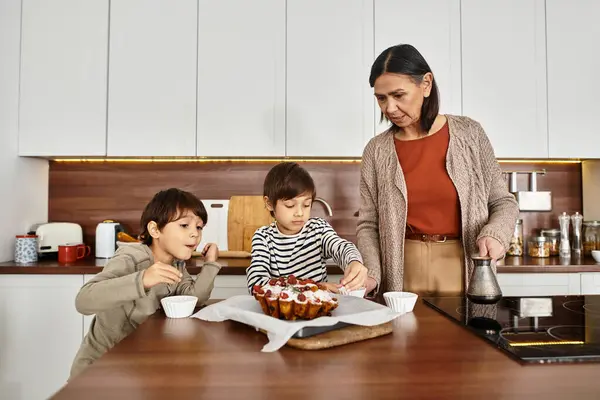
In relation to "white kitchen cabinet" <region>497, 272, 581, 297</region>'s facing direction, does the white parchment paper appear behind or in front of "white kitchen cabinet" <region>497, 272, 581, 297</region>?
in front

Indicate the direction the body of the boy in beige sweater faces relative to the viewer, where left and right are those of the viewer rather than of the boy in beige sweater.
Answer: facing the viewer and to the right of the viewer

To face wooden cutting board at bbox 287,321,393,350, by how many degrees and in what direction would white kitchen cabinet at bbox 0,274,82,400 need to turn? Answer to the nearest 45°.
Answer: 0° — it already faces it

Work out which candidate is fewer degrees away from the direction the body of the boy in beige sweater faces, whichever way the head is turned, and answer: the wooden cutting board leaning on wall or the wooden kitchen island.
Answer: the wooden kitchen island

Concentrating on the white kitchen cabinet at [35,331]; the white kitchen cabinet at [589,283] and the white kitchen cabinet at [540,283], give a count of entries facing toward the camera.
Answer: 3

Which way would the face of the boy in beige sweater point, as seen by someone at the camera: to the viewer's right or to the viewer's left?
to the viewer's right

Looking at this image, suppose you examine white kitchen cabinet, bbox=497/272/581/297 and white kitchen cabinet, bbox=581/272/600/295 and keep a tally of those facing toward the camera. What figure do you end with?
2

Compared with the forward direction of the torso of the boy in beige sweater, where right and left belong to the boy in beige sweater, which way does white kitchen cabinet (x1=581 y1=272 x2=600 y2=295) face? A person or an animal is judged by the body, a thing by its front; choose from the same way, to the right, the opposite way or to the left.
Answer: to the right

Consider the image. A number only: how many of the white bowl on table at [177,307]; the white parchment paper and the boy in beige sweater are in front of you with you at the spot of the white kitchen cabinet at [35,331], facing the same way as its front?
3

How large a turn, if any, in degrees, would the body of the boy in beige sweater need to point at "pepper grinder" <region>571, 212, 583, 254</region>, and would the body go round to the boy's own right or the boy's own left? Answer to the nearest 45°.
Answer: approximately 45° to the boy's own left

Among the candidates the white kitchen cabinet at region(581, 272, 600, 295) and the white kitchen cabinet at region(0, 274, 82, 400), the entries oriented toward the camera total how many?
2

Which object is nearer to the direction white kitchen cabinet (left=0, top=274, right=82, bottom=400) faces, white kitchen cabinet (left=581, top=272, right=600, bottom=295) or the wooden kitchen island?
the wooden kitchen island
